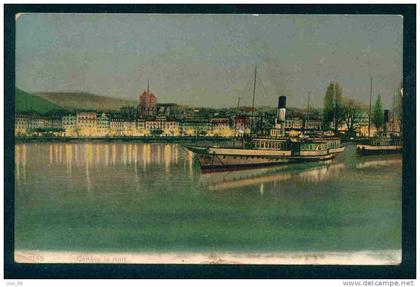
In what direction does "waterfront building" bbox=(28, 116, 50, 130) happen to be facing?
toward the camera

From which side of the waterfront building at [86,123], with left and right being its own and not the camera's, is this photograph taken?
front

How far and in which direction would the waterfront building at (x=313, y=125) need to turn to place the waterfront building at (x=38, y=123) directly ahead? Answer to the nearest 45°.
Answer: approximately 90° to its right

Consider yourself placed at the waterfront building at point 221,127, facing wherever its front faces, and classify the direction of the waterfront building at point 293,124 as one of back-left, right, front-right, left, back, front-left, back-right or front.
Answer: left

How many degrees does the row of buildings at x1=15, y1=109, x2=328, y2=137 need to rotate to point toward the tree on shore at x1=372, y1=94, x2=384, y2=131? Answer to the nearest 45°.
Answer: approximately 90° to its left

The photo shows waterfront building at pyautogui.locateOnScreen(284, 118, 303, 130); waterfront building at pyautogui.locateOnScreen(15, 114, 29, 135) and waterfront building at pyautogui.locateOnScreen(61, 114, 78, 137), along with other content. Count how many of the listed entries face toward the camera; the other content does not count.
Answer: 3

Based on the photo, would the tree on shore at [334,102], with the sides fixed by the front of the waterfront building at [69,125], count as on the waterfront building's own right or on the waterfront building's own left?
on the waterfront building's own left

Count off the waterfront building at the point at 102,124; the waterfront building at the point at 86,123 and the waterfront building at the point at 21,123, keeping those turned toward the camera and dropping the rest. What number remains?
3

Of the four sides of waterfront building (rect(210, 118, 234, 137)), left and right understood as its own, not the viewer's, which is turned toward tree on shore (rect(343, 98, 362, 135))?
left

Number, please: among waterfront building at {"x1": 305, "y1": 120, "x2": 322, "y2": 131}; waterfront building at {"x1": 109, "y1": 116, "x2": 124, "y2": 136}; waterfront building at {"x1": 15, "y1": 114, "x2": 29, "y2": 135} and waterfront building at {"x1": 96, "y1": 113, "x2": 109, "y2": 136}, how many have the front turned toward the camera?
4

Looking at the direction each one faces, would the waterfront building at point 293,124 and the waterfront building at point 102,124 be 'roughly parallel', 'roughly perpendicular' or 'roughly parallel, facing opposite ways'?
roughly parallel

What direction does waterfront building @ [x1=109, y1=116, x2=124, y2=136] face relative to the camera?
toward the camera
